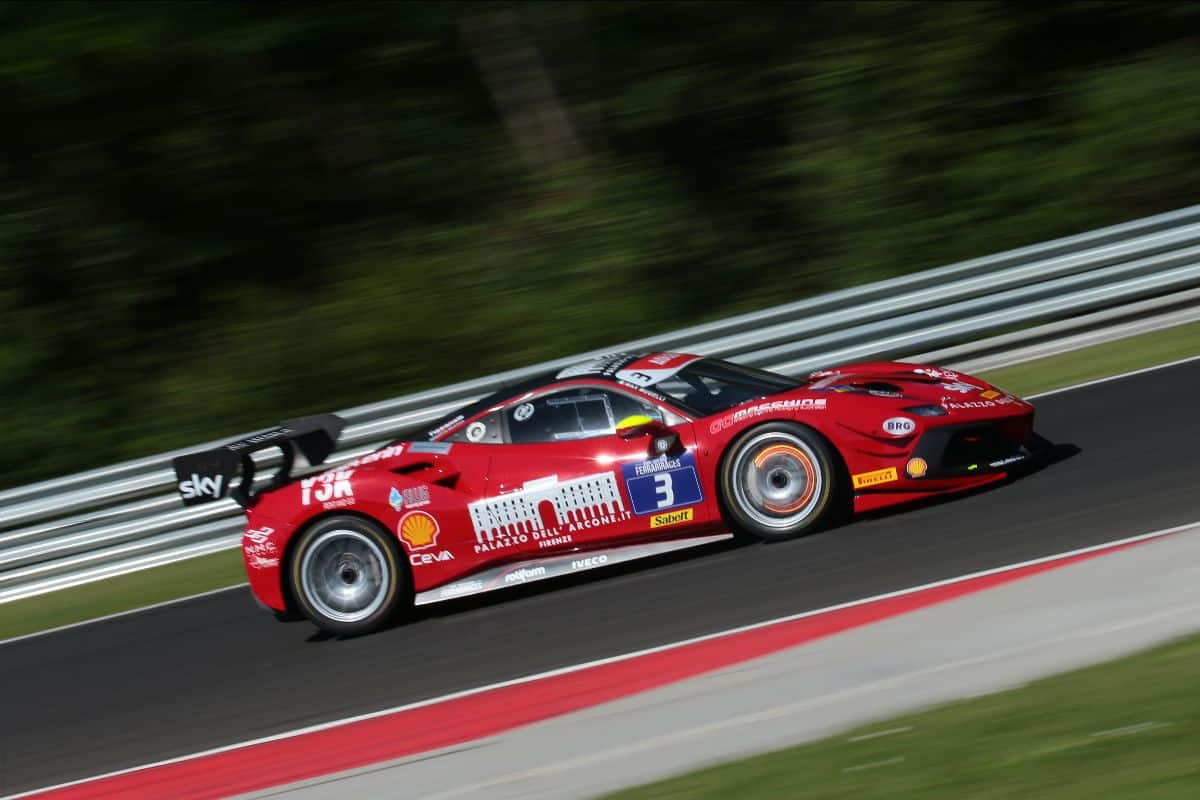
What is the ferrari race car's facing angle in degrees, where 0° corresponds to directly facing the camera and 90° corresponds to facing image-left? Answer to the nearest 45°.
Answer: approximately 270°

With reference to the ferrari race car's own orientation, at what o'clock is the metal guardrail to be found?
The metal guardrail is roughly at 10 o'clock from the ferrari race car.
